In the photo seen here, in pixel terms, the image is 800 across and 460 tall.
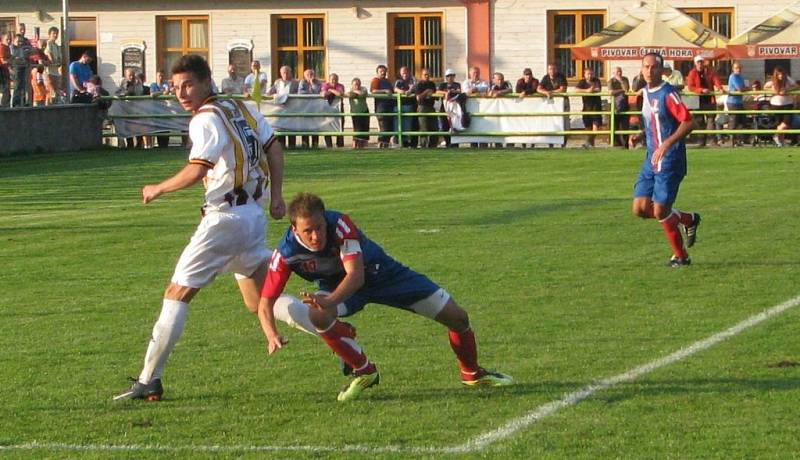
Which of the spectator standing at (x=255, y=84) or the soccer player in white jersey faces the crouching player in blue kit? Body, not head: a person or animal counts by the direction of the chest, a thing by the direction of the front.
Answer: the spectator standing

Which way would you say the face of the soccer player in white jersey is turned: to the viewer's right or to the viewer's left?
to the viewer's left

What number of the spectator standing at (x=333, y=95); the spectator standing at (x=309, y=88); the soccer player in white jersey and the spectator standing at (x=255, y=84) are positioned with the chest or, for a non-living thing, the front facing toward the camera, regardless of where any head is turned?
3

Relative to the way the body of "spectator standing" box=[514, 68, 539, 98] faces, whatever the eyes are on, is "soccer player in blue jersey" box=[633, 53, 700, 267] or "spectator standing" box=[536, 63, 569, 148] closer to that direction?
the soccer player in blue jersey

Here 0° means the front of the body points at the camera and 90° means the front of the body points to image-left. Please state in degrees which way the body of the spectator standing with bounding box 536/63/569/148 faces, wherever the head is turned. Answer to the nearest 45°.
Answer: approximately 0°

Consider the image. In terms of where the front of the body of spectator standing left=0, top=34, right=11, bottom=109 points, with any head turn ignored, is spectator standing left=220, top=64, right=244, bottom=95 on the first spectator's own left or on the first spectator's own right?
on the first spectator's own left

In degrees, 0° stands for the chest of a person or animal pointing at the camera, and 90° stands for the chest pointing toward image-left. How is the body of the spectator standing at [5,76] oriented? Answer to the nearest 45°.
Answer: approximately 315°

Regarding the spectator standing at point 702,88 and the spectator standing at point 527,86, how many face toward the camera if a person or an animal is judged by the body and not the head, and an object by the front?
2

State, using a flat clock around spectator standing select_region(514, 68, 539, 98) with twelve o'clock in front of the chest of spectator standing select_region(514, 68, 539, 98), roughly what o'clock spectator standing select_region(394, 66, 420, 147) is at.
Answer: spectator standing select_region(394, 66, 420, 147) is roughly at 3 o'clock from spectator standing select_region(514, 68, 539, 98).

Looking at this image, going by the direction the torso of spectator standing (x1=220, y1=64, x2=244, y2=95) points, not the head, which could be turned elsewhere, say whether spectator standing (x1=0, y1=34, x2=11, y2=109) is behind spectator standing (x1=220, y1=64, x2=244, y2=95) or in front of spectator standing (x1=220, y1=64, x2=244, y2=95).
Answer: in front

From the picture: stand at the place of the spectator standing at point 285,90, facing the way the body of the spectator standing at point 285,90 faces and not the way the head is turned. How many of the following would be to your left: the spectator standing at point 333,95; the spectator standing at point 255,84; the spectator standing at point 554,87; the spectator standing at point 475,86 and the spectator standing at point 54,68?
3
